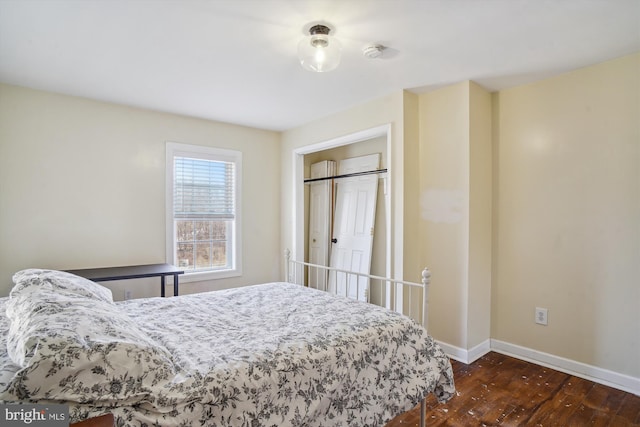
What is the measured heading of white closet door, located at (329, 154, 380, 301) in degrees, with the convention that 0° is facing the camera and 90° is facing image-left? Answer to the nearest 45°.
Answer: approximately 45°

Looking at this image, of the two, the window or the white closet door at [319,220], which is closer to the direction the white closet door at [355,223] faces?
the window

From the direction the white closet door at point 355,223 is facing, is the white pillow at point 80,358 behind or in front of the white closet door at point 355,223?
in front

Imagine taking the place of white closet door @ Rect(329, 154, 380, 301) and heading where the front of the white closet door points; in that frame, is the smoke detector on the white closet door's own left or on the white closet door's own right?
on the white closet door's own left

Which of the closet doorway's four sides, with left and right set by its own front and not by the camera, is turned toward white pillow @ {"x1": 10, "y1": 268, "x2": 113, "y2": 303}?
front

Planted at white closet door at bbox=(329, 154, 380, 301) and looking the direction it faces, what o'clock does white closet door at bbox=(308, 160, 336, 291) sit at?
white closet door at bbox=(308, 160, 336, 291) is roughly at 3 o'clock from white closet door at bbox=(329, 154, 380, 301).

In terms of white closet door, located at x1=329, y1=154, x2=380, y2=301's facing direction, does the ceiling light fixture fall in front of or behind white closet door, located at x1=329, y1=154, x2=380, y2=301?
in front

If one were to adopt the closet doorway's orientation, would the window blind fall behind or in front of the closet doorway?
in front
